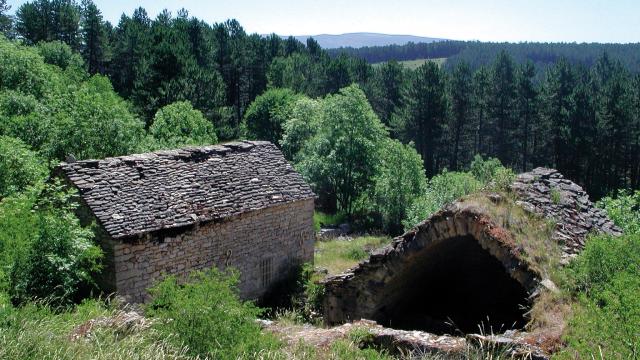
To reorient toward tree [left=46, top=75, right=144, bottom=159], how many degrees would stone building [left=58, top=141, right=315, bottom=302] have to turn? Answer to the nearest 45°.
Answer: approximately 180°

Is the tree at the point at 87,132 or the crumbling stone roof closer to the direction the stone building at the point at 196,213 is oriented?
the crumbling stone roof

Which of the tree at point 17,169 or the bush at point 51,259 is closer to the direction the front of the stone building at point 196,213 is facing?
the bush

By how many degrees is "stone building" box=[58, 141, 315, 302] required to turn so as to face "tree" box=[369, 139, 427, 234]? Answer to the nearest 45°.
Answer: approximately 90° to its left

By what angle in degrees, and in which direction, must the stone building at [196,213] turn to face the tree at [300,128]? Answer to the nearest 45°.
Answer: approximately 135° to its left

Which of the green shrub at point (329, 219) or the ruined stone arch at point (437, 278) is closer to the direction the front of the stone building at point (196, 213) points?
the ruined stone arch

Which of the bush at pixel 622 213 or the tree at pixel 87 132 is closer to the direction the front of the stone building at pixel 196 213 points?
the bush

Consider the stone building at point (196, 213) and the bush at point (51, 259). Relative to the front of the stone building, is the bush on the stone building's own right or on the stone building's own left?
on the stone building's own right

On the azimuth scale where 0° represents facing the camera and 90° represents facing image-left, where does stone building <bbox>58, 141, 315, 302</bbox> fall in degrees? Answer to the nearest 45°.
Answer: approximately 315°

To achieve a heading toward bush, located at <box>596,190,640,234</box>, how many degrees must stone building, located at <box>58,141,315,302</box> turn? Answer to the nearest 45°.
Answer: approximately 45° to its left

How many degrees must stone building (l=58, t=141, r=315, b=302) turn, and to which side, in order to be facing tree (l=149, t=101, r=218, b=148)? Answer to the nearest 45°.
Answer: approximately 135° to its left
